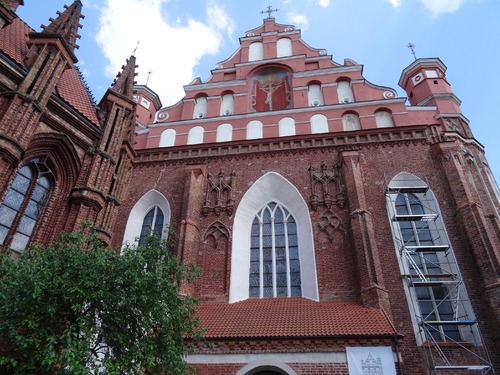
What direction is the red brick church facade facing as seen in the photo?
toward the camera

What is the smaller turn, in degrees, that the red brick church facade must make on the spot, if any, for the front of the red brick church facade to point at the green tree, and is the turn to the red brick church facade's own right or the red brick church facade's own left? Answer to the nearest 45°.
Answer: approximately 45° to the red brick church facade's own right
